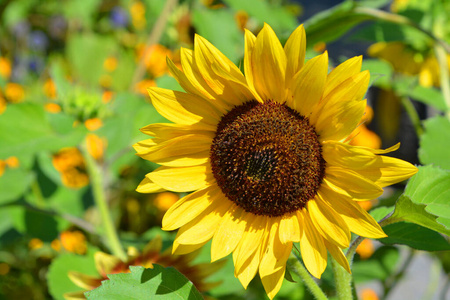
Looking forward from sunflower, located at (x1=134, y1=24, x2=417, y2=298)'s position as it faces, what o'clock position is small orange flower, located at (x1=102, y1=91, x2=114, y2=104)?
The small orange flower is roughly at 5 o'clock from the sunflower.

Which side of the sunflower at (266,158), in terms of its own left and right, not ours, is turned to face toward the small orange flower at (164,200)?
back

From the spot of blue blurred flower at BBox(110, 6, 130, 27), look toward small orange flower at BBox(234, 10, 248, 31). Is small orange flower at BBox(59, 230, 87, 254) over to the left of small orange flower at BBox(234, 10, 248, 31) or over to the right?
right

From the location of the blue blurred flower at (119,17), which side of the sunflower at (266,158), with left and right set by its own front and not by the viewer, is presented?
back

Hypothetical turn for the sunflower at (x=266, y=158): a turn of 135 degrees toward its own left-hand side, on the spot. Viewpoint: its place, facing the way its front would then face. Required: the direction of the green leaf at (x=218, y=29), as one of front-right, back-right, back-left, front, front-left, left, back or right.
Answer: front-left

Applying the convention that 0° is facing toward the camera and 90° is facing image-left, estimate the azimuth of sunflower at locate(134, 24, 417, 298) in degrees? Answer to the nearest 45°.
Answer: approximately 0°

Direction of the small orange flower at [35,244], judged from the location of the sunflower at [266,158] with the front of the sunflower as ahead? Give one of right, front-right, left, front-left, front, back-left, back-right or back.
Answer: back-right

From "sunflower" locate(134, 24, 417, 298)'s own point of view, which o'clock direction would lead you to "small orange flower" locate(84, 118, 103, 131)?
The small orange flower is roughly at 5 o'clock from the sunflower.

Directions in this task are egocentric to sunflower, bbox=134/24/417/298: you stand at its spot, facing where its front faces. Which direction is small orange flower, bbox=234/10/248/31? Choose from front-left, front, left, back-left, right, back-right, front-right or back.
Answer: back
